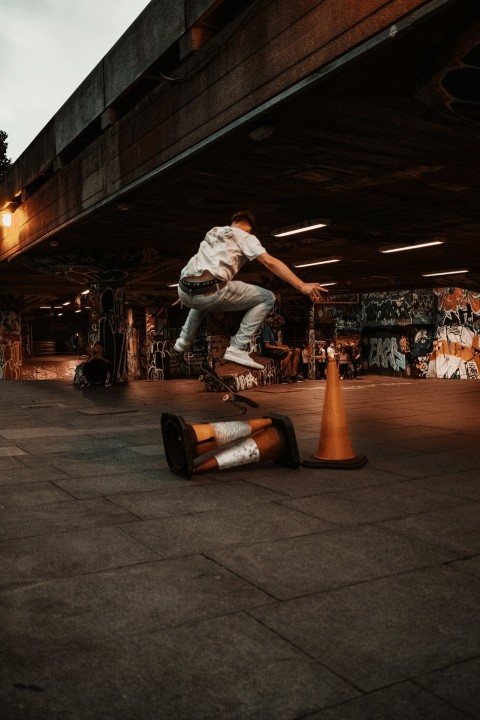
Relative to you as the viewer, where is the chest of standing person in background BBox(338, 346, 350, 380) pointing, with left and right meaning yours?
facing the viewer

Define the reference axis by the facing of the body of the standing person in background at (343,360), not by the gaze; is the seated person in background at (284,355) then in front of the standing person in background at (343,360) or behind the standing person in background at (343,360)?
in front

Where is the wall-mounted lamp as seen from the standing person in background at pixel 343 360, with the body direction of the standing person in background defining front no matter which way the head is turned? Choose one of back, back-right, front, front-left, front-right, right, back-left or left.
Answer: front-right

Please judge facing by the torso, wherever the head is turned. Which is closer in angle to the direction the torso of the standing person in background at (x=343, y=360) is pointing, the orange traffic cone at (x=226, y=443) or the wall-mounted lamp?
the orange traffic cone

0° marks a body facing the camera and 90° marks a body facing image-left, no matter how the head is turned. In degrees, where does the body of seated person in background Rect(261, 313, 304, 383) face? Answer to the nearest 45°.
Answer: approximately 270°

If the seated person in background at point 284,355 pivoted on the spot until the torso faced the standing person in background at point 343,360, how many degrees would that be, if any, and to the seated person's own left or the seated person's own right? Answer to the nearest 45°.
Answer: approximately 45° to the seated person's own left

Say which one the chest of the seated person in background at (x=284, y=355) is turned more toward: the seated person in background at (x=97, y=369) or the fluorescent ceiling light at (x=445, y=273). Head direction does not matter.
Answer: the fluorescent ceiling light
